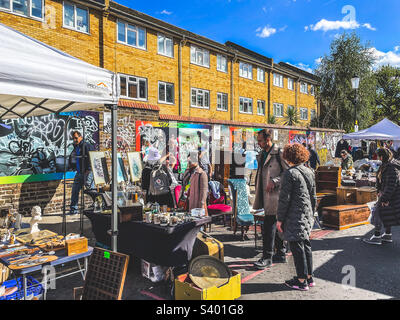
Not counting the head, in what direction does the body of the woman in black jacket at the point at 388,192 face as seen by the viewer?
to the viewer's left

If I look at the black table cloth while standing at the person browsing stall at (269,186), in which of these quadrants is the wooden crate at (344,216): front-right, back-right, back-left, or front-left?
back-right

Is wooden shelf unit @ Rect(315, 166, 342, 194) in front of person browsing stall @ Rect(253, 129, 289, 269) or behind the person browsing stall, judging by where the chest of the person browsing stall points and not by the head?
behind

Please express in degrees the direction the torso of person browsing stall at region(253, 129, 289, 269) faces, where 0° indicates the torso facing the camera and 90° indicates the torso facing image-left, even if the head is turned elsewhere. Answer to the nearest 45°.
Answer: approximately 45°

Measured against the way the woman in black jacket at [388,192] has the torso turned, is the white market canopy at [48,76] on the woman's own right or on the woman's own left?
on the woman's own left

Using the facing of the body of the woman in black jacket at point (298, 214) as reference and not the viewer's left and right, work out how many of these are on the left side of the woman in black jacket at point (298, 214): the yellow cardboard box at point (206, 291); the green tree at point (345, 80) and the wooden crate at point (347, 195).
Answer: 1

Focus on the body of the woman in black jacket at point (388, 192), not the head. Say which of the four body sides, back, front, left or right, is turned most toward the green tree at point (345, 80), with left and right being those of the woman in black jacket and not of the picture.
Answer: right

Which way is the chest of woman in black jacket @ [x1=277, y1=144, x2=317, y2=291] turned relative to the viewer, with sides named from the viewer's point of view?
facing away from the viewer and to the left of the viewer

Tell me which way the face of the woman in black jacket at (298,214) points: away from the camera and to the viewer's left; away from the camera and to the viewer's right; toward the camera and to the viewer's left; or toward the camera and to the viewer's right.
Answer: away from the camera and to the viewer's left

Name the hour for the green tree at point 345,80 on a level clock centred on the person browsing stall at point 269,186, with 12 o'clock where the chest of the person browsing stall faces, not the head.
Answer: The green tree is roughly at 5 o'clock from the person browsing stall.

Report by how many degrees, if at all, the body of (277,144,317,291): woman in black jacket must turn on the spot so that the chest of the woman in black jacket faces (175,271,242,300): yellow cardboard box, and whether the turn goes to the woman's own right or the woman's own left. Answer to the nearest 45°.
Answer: approximately 90° to the woman's own left
